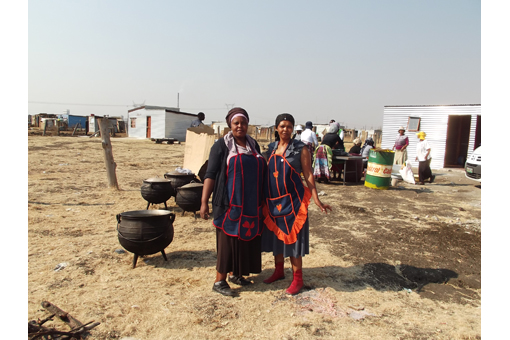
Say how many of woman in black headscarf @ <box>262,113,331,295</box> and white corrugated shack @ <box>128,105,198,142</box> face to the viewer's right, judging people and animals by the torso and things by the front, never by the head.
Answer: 0

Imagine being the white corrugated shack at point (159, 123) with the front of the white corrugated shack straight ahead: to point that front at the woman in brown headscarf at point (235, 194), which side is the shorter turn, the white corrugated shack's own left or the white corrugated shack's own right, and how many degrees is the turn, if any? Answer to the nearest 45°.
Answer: approximately 45° to the white corrugated shack's own left

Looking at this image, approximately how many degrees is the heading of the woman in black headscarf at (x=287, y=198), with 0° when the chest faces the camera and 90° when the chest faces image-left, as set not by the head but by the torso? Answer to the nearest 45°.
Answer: approximately 45°

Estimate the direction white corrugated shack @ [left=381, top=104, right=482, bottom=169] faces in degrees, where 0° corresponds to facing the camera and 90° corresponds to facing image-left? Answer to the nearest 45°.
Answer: approximately 0°

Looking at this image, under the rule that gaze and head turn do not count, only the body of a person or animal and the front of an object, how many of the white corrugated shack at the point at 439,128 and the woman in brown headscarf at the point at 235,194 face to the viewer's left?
0

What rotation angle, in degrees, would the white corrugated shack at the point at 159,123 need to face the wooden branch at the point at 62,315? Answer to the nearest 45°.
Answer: approximately 45° to its left

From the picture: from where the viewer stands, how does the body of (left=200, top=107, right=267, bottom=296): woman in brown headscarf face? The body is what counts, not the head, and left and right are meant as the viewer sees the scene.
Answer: facing the viewer and to the right of the viewer

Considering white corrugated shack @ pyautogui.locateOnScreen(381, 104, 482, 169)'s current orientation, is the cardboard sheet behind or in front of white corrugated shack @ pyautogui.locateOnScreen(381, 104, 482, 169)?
in front
